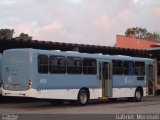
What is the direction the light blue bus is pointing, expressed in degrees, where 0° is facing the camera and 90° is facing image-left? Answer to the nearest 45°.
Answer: approximately 225°
